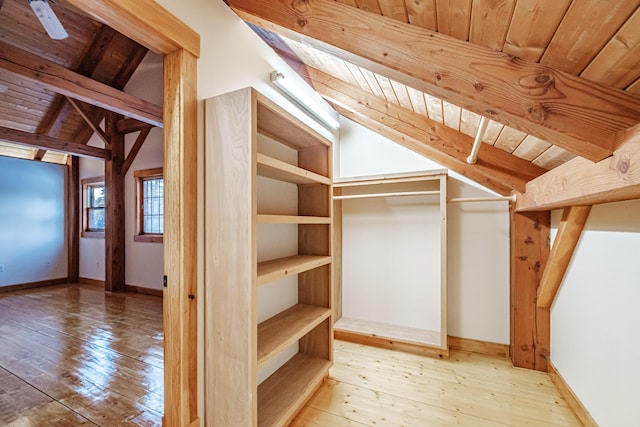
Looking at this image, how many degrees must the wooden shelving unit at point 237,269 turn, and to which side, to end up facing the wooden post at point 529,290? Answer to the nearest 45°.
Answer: approximately 45° to its left

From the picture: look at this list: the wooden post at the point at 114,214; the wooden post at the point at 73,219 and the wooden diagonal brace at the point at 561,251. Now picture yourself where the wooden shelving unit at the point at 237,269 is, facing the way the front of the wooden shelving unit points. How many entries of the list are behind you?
2

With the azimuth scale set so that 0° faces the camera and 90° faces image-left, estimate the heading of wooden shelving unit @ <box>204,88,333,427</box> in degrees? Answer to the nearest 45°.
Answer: approximately 315°

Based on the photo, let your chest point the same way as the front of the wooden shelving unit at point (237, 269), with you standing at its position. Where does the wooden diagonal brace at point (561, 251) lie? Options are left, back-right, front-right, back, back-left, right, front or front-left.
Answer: front-left

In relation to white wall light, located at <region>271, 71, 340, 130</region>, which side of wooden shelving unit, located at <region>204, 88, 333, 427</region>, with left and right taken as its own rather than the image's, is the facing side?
left

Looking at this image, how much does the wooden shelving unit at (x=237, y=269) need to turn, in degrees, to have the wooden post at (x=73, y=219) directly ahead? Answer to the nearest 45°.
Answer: approximately 180°

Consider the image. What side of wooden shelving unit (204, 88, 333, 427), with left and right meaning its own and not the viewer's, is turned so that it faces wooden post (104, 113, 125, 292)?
back
